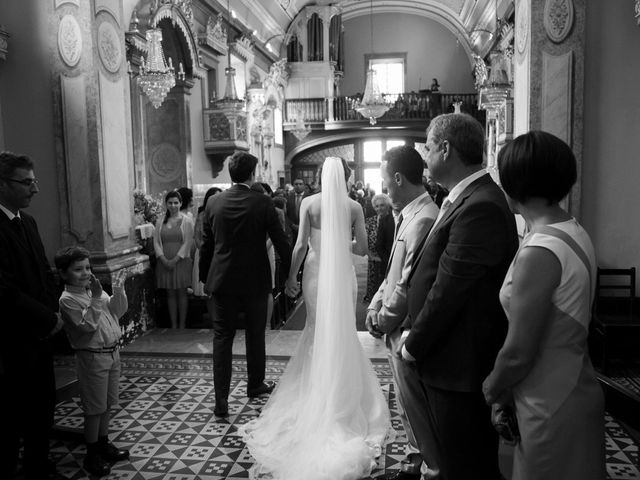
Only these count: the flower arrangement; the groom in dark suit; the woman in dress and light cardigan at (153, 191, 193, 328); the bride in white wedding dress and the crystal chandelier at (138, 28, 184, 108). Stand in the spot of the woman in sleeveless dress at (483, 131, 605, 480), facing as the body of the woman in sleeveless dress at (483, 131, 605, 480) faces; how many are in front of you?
5

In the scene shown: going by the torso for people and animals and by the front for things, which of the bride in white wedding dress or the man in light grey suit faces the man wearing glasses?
the man in light grey suit

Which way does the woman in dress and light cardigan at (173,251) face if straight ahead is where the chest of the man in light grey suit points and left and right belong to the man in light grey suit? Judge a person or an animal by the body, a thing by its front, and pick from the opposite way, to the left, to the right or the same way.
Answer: to the left

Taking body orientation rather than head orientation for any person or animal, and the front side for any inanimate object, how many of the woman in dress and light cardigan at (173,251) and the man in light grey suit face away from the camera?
0

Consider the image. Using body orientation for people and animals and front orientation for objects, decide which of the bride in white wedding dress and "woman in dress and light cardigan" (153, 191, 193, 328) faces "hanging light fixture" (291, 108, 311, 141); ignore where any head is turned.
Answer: the bride in white wedding dress

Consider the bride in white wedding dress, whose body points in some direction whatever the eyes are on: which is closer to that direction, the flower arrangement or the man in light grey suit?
the flower arrangement

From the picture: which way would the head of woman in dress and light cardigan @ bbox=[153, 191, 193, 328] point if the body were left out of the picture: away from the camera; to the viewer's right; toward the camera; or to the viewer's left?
toward the camera

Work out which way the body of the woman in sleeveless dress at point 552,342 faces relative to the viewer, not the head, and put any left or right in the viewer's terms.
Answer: facing away from the viewer and to the left of the viewer

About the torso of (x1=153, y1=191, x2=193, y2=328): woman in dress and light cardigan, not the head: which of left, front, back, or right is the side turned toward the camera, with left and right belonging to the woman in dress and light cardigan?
front

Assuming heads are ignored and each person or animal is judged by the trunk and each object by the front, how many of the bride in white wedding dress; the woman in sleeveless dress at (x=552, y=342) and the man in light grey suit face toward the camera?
0

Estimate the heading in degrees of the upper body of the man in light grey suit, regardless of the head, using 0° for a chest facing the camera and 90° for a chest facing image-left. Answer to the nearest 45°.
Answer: approximately 90°

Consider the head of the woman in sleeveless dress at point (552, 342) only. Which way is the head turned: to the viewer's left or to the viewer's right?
to the viewer's left

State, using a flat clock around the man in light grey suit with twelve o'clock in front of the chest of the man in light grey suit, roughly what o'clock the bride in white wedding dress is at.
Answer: The bride in white wedding dress is roughly at 2 o'clock from the man in light grey suit.

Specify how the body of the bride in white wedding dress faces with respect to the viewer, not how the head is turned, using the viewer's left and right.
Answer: facing away from the viewer

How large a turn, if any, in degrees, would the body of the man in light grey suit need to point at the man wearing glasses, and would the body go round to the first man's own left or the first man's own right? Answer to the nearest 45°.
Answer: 0° — they already face them

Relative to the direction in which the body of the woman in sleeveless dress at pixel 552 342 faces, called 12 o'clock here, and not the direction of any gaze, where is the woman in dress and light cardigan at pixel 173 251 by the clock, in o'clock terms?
the woman in dress and light cardigan at pixel 173 251 is roughly at 12 o'clock from the woman in sleeveless dress at pixel 552 342.

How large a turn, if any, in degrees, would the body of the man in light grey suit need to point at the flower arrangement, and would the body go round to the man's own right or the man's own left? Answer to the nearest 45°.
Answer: approximately 45° to the man's own right

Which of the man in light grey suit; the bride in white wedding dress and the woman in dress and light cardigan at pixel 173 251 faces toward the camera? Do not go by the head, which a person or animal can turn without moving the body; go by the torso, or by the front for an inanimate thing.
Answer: the woman in dress and light cardigan
